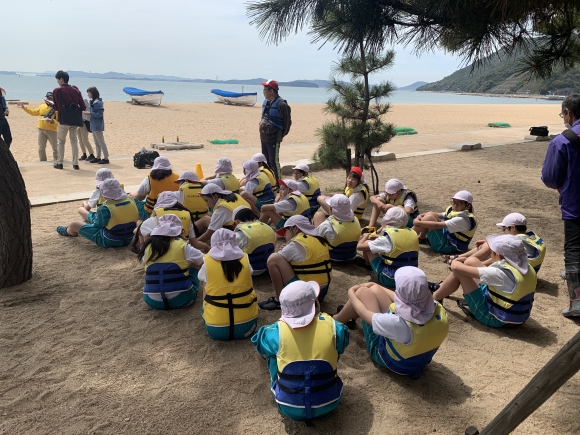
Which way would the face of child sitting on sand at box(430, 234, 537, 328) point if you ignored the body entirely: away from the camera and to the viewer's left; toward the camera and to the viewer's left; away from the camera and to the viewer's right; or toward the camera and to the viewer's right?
away from the camera and to the viewer's left

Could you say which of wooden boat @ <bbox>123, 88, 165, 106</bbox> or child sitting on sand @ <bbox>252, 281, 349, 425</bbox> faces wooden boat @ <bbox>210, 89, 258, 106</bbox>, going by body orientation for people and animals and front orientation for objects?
the child sitting on sand

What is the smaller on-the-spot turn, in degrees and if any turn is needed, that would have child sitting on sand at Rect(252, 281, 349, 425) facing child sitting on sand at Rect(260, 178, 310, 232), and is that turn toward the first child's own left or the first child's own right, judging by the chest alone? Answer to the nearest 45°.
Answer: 0° — they already face them

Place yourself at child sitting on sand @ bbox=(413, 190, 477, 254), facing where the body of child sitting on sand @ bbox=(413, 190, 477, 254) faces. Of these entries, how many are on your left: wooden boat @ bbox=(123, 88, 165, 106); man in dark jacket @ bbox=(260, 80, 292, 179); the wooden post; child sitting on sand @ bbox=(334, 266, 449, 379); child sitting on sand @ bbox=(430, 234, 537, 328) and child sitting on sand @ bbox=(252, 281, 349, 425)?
4

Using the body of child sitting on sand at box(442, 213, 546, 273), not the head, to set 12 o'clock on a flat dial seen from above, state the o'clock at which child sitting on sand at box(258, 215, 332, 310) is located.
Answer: child sitting on sand at box(258, 215, 332, 310) is roughly at 11 o'clock from child sitting on sand at box(442, 213, 546, 273).

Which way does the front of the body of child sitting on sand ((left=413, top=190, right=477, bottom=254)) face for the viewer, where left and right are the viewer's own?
facing to the left of the viewer

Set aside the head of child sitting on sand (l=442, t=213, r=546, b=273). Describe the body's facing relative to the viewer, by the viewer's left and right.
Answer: facing to the left of the viewer

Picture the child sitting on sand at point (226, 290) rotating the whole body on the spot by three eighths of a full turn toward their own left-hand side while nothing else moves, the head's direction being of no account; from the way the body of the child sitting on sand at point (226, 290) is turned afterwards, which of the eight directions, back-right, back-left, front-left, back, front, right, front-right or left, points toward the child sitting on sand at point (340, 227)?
back

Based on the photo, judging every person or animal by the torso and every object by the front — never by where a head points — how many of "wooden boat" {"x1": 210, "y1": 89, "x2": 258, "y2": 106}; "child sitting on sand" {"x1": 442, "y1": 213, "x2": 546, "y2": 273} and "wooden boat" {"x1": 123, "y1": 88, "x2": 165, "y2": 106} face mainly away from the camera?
0

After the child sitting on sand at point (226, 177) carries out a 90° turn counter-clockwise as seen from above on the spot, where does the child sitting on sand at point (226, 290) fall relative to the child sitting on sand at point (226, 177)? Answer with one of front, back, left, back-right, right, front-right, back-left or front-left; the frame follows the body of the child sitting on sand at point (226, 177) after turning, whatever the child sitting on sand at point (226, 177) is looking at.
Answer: front-left

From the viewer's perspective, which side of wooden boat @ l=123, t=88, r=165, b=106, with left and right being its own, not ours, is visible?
left

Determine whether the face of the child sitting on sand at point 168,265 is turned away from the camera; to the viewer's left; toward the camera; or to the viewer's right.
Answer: away from the camera

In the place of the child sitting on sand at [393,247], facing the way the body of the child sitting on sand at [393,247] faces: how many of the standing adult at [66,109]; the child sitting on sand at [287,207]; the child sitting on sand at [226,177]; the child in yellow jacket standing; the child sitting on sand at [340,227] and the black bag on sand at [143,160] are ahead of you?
6

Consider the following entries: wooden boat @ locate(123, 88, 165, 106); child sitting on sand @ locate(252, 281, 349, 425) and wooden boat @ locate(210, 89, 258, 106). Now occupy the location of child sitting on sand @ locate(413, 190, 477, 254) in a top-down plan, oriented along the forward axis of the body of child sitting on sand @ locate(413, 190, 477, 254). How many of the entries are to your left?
1

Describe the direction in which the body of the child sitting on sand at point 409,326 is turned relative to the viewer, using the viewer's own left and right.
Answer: facing away from the viewer and to the left of the viewer
